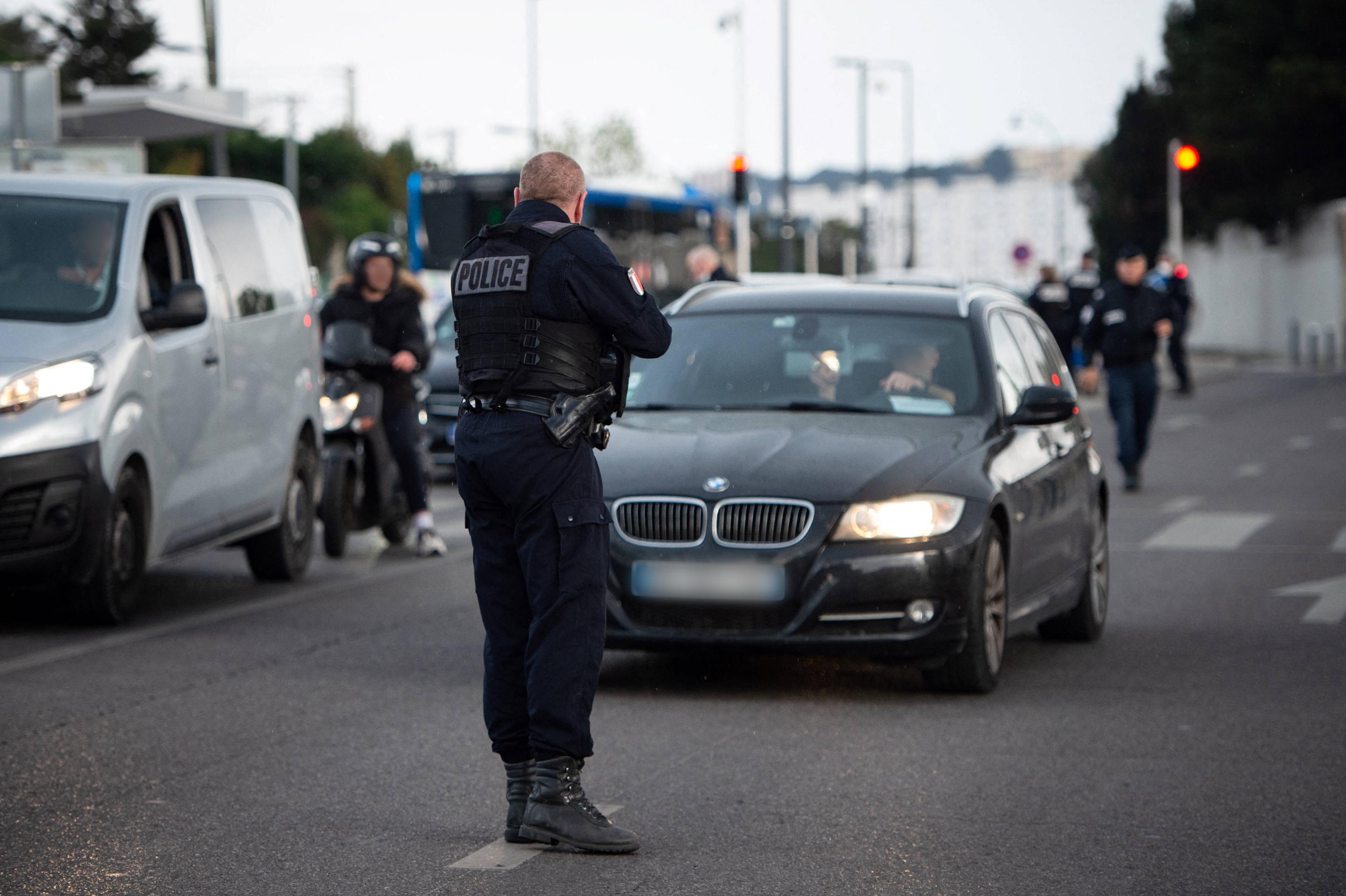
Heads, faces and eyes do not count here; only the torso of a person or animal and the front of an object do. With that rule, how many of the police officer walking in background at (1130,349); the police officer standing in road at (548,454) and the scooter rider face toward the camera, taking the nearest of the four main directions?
2

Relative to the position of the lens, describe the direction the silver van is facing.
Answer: facing the viewer and to the left of the viewer

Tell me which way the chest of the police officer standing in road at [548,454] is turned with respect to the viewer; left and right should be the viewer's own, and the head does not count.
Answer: facing away from the viewer and to the right of the viewer

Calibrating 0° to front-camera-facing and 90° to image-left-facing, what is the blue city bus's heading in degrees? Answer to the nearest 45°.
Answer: approximately 45°

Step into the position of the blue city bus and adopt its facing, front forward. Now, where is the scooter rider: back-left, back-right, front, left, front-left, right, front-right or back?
front-left

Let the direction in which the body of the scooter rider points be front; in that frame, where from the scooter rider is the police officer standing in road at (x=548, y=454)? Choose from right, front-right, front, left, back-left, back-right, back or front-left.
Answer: front

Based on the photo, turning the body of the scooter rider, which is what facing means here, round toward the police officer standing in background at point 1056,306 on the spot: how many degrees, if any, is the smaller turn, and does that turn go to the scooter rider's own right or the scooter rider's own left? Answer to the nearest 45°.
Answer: approximately 135° to the scooter rider's own left

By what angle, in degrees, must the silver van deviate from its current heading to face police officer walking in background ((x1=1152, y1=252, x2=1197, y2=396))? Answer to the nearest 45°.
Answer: approximately 180°

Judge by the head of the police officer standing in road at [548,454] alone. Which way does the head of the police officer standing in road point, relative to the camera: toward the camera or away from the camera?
away from the camera

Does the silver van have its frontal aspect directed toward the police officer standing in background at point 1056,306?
no

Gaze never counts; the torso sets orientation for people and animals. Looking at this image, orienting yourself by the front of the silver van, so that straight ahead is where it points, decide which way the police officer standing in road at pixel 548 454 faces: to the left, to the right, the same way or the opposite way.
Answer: the opposite way

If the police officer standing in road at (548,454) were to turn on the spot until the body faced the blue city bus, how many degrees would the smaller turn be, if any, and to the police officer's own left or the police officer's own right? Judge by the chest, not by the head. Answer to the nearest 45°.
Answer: approximately 45° to the police officer's own left

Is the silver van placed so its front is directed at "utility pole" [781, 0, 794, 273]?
no

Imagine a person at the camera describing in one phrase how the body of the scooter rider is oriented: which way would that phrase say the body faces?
toward the camera

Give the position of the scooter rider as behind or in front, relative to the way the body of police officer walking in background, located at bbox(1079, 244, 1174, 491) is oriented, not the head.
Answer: in front
